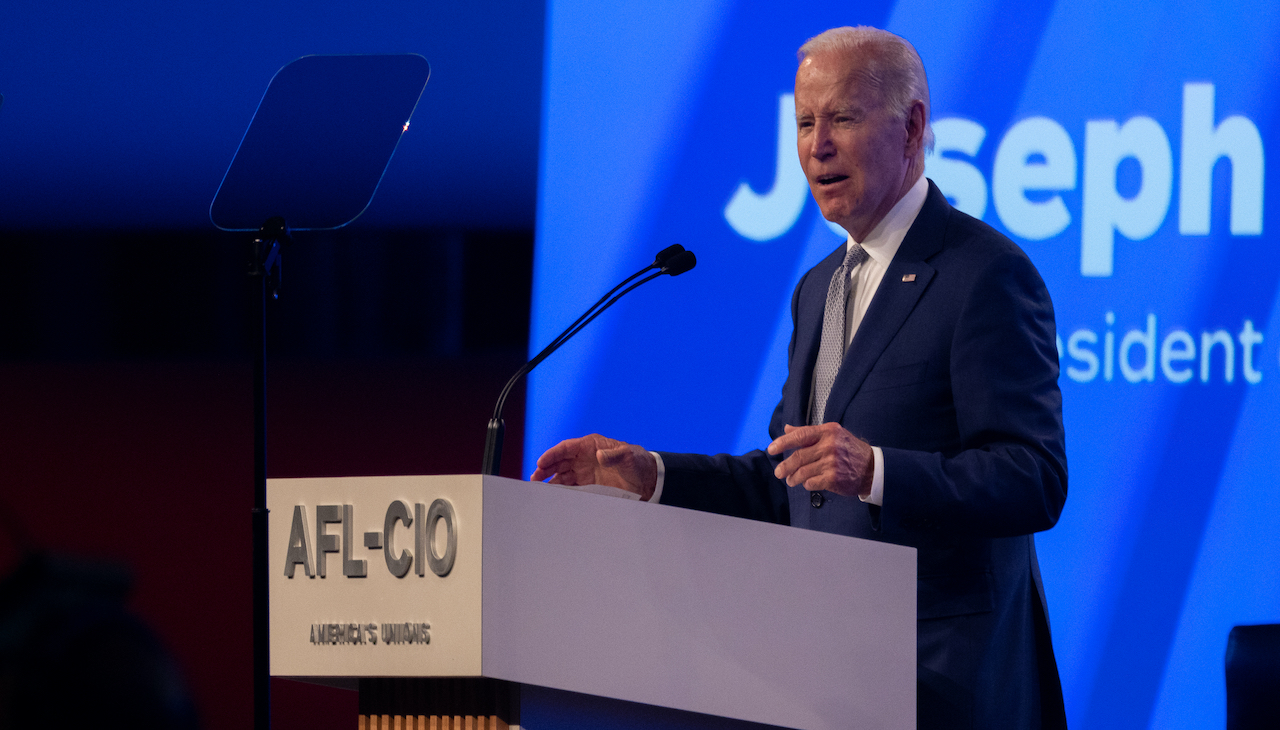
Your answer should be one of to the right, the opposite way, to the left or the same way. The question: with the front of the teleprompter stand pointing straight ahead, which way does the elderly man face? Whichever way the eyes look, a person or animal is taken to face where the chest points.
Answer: the opposite way

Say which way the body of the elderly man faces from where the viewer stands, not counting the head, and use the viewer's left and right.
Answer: facing the viewer and to the left of the viewer

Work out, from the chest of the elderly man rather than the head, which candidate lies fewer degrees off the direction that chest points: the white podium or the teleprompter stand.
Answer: the white podium

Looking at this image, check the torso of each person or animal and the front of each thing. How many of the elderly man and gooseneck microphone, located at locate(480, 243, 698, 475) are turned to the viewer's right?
1

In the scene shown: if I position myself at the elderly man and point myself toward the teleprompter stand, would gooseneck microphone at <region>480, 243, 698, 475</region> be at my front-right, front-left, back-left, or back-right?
front-left

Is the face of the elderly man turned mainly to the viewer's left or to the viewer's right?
to the viewer's left

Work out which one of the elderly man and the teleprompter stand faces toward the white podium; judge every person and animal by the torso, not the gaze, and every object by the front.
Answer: the elderly man

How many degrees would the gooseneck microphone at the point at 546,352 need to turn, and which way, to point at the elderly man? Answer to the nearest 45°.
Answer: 0° — it already faces them

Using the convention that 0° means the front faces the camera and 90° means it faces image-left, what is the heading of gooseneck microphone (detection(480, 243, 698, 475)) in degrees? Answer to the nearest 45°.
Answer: approximately 270°

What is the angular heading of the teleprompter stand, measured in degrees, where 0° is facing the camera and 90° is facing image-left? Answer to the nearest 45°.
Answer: approximately 225°
